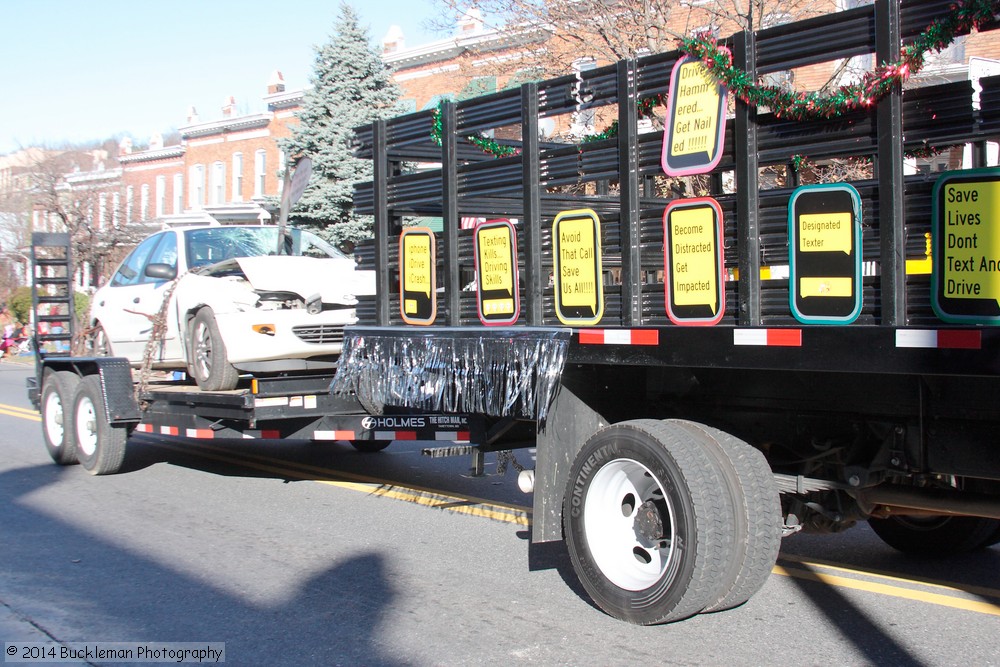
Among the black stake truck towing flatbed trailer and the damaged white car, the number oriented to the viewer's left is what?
0

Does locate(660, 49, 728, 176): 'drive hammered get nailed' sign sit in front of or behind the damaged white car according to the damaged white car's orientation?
in front

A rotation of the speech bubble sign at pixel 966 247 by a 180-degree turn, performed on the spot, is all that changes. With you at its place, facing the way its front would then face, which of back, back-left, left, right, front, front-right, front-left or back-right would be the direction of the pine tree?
left

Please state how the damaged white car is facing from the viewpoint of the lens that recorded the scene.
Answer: facing the viewer and to the right of the viewer

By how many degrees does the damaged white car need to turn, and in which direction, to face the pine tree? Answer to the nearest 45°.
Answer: approximately 135° to its left

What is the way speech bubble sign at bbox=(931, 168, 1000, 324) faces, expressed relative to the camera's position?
facing the viewer and to the left of the viewer

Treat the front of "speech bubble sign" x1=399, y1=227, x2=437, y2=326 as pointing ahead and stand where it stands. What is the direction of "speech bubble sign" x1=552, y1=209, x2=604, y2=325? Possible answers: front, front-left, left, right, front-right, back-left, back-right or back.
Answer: left

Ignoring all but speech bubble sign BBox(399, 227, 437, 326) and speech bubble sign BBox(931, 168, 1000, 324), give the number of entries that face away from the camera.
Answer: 0

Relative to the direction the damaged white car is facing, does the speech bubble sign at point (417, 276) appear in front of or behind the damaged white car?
in front

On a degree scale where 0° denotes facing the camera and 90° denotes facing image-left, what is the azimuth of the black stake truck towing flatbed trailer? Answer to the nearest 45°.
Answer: approximately 315°

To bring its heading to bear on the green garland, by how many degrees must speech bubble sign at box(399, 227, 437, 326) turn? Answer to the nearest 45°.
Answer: approximately 90° to its left

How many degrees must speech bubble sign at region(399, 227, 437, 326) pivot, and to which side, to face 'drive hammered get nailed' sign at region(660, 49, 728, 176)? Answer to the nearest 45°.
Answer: approximately 90° to its left

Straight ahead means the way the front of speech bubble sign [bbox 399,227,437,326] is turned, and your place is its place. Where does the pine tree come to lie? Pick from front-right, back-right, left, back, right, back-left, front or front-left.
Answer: back-right

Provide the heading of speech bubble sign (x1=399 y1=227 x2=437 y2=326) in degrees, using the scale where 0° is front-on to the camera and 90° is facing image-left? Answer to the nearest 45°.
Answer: approximately 45°

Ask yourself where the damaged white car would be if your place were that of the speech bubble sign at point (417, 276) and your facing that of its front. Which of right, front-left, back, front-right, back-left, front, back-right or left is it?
right
